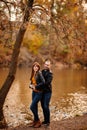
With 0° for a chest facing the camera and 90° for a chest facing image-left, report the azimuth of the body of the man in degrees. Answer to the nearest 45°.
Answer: approximately 45°

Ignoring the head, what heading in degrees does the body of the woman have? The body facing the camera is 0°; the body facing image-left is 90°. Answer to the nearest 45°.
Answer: approximately 45°
